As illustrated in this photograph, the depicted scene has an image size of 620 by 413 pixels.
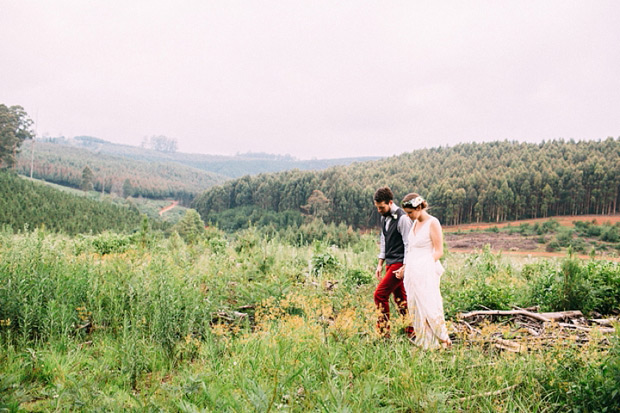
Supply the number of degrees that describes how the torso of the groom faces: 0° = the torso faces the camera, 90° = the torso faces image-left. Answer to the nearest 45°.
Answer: approximately 45°

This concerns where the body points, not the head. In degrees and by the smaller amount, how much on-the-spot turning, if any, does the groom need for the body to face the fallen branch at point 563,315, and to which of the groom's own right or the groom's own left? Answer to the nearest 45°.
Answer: approximately 135° to the groom's own left

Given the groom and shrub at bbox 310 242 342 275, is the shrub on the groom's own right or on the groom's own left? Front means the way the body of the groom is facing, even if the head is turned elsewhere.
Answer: on the groom's own right

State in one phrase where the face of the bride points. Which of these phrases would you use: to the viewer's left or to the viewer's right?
to the viewer's left

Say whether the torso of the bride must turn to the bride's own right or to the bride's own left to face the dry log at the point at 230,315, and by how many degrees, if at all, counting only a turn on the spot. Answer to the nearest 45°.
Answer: approximately 45° to the bride's own right

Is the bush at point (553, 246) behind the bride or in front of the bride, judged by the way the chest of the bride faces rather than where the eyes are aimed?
behind

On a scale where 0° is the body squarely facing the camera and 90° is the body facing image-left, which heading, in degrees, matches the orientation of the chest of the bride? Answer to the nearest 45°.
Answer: approximately 45°

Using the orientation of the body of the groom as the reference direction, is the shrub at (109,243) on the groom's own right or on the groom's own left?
on the groom's own right

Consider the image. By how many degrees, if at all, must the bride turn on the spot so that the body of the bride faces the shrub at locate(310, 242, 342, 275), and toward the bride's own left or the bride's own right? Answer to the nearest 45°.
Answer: approximately 90° to the bride's own right
